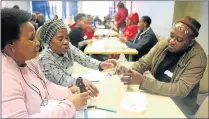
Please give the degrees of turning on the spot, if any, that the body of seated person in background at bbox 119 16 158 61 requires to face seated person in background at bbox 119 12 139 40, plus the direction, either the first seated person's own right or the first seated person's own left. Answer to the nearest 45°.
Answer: approximately 90° to the first seated person's own right

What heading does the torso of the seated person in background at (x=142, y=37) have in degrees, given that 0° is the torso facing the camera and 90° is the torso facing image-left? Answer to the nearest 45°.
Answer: approximately 90°

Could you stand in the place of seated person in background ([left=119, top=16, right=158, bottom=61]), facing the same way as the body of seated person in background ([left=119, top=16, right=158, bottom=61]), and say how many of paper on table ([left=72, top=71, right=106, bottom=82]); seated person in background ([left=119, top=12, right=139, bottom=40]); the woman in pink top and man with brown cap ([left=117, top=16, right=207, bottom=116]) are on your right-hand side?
1

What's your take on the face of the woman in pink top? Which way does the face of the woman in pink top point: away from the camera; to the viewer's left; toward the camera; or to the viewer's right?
to the viewer's right

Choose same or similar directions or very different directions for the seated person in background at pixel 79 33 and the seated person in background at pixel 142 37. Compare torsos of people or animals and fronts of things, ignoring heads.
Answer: very different directions

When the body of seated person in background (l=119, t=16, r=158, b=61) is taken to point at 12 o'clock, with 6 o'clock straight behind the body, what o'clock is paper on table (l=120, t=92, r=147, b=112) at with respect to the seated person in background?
The paper on table is roughly at 9 o'clock from the seated person in background.
